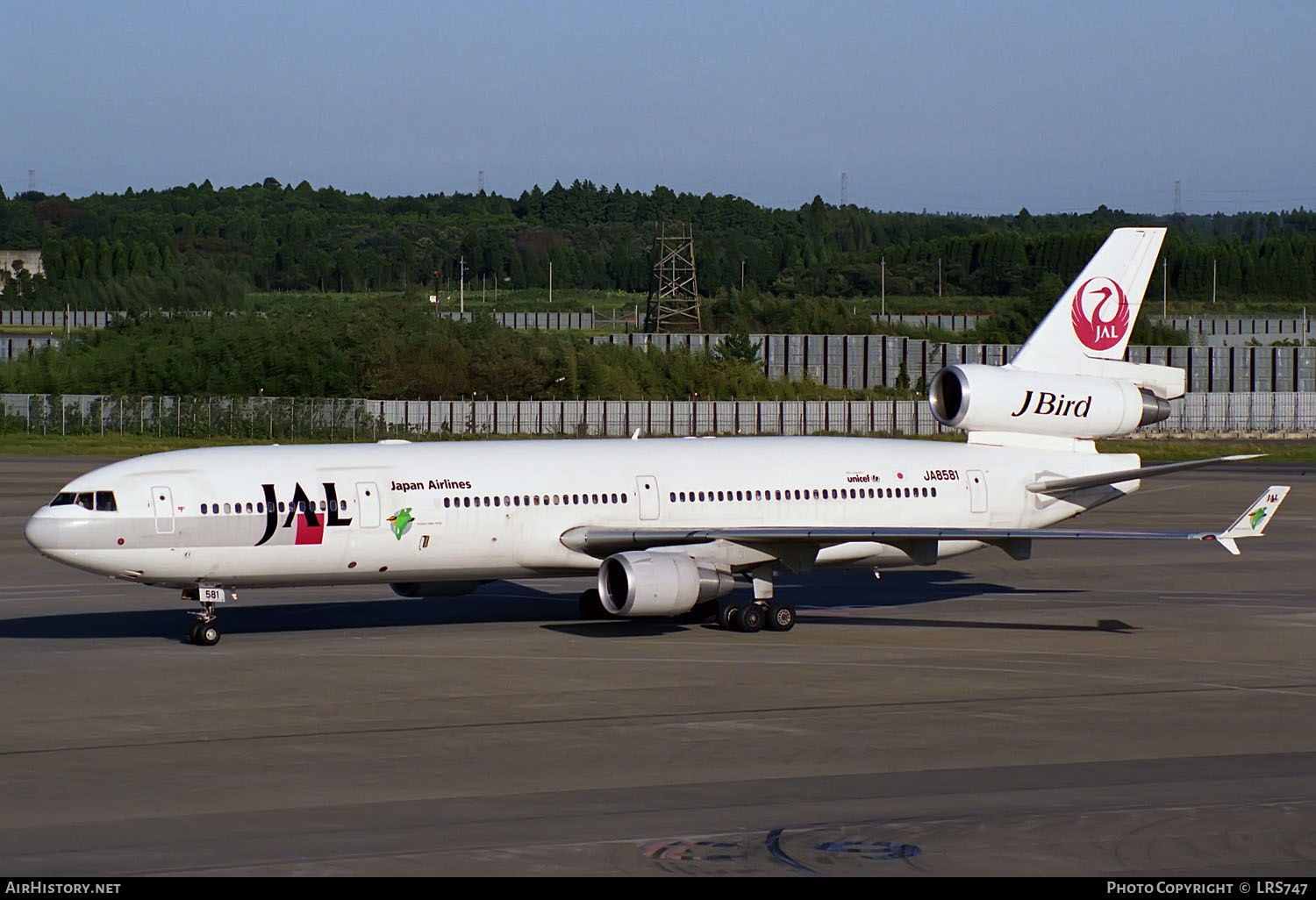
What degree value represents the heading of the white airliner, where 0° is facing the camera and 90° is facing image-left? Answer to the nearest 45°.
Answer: approximately 45°
